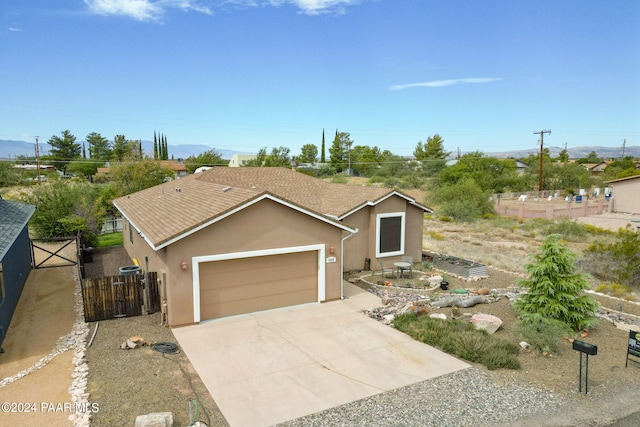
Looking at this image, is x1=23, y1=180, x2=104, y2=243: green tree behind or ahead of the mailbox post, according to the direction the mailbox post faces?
behind

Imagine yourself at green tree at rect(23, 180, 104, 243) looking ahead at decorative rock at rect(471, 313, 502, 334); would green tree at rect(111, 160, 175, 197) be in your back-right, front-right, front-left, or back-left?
back-left

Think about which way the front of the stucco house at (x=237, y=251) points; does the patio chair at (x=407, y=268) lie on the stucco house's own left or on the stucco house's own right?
on the stucco house's own left

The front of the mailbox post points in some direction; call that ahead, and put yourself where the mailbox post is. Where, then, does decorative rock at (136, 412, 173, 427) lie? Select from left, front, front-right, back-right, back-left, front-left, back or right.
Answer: right

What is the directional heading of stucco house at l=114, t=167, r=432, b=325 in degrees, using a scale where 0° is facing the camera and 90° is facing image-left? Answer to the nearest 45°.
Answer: approximately 315°

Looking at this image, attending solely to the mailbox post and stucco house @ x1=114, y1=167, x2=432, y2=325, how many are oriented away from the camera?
0

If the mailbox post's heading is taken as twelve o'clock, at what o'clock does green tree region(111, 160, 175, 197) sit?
The green tree is roughly at 5 o'clock from the mailbox post.

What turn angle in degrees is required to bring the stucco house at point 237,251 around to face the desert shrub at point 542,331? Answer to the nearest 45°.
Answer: approximately 45° to its left

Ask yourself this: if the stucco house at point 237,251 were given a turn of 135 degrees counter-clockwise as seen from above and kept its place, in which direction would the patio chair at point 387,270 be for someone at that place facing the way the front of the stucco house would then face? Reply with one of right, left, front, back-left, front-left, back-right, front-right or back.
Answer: front-right

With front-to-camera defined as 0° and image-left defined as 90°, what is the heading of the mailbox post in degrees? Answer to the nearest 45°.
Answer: approximately 315°

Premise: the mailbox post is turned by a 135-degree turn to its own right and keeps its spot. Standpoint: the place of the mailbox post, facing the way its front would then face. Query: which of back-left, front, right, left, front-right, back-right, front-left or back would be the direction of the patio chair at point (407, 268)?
front-right

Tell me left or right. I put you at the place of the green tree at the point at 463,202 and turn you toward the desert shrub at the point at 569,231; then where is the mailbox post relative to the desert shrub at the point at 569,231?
right

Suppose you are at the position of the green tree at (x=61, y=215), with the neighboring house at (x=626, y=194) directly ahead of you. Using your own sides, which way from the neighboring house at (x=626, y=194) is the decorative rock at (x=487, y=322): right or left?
right

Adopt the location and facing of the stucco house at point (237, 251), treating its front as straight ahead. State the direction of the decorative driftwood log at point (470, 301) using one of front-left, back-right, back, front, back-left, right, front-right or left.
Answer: front-left

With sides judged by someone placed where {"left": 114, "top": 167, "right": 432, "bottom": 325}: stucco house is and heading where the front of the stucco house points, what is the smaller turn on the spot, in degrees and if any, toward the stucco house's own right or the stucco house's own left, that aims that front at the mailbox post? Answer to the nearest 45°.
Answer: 0° — it already faces it
